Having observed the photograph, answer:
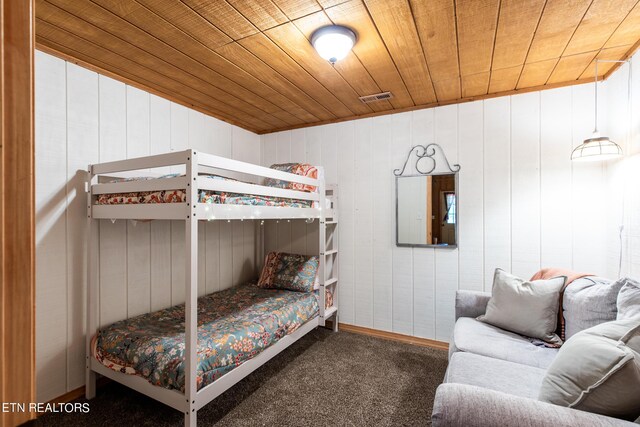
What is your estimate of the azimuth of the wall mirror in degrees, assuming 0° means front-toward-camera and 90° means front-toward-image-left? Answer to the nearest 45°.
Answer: approximately 0°

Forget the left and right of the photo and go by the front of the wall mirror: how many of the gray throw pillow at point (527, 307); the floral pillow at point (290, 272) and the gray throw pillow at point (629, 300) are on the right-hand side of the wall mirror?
1

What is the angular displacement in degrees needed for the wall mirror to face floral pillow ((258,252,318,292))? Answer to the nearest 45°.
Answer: approximately 90° to its right

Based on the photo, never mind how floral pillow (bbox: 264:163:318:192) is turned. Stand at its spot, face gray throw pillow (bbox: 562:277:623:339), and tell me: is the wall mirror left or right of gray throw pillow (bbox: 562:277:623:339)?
left
